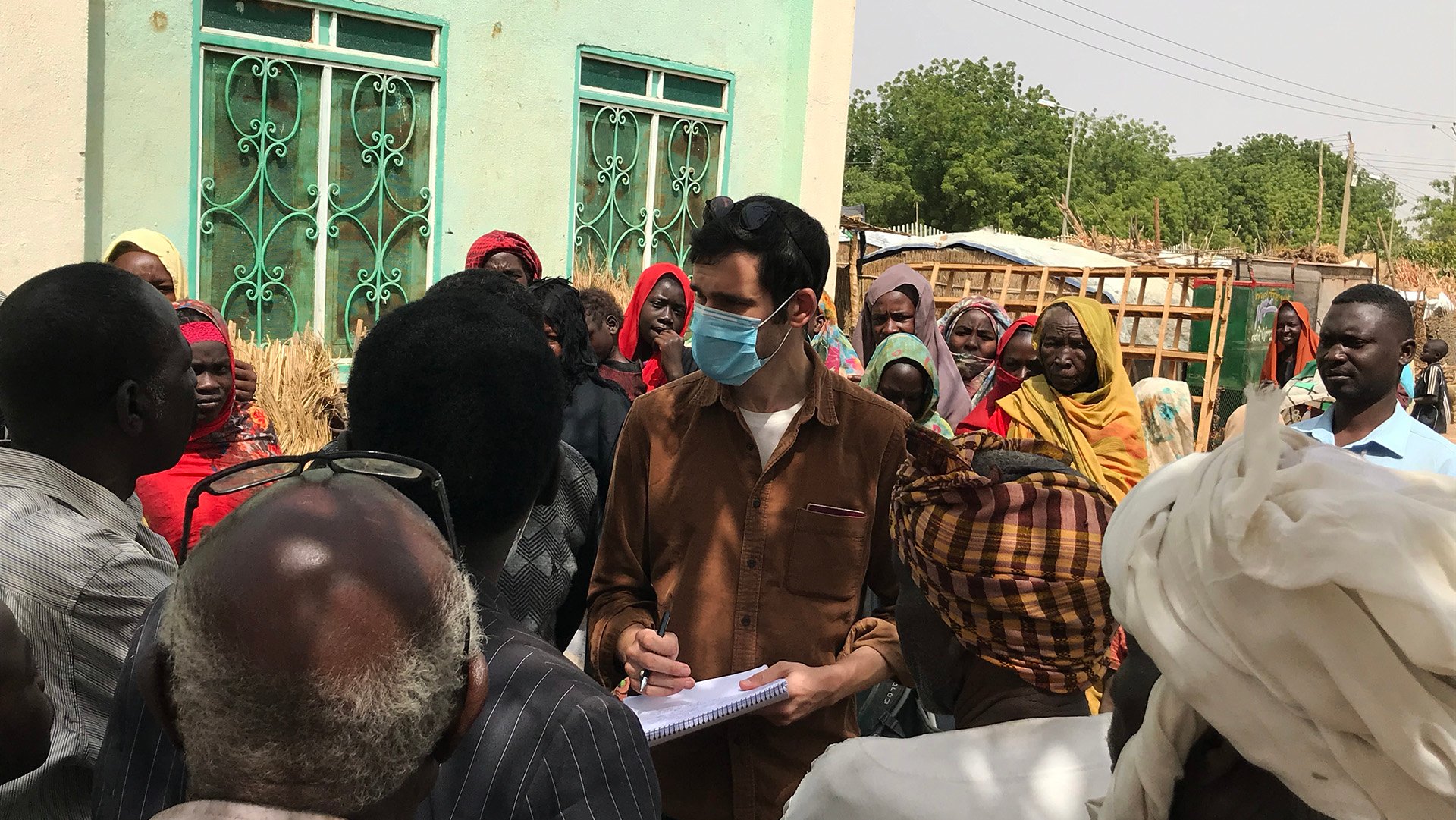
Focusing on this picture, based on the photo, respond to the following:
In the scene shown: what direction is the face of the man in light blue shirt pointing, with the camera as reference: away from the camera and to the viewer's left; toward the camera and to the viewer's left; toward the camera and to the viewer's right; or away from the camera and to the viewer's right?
toward the camera and to the viewer's left

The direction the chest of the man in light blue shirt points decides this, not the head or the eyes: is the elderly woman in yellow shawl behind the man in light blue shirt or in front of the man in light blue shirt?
in front

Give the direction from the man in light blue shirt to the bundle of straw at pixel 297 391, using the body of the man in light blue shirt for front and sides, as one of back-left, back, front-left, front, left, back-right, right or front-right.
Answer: front-right

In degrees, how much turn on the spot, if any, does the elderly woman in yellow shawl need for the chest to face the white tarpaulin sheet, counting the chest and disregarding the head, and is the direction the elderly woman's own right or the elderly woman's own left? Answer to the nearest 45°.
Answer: approximately 135° to the elderly woman's own right

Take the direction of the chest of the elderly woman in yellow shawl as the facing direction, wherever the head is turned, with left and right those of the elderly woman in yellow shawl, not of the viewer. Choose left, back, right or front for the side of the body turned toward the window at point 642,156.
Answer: right

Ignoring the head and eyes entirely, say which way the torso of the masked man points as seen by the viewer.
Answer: toward the camera

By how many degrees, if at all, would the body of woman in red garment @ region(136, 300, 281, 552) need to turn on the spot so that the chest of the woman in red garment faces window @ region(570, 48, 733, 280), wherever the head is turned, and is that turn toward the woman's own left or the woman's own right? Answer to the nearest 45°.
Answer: approximately 135° to the woman's own left

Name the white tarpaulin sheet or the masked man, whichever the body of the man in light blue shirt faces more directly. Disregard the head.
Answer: the masked man

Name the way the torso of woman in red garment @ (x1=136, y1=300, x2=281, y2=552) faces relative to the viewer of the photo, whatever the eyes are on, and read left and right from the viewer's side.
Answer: facing the viewer

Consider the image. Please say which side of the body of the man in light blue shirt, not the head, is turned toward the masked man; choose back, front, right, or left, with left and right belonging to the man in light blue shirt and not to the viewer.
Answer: front

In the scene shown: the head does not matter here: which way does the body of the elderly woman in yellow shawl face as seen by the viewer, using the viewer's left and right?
facing the viewer and to the left of the viewer

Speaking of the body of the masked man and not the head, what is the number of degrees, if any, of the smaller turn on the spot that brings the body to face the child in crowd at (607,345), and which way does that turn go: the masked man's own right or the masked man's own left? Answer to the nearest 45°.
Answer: approximately 180°

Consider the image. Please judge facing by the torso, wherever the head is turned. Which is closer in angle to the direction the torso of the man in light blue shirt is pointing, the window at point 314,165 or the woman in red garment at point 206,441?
the woman in red garment
